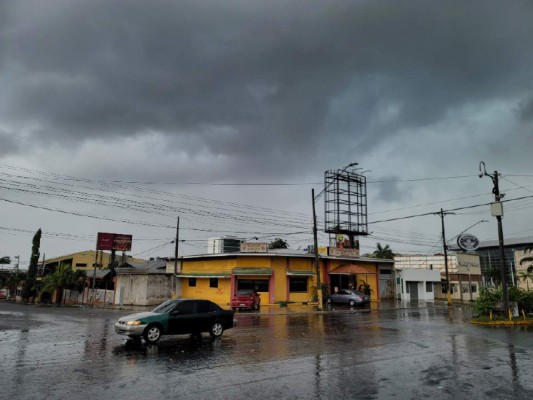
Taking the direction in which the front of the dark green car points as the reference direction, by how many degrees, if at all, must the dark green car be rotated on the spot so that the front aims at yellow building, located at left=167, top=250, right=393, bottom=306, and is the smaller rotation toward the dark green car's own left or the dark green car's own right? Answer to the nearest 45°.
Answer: approximately 135° to the dark green car's own right

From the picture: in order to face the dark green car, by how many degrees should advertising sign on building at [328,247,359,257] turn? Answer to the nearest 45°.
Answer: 0° — it already faces it

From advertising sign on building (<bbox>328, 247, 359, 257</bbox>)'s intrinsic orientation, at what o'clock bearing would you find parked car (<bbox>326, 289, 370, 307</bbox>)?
The parked car is roughly at 12 o'clock from the advertising sign on building.

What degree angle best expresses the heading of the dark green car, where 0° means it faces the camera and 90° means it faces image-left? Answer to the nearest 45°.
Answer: approximately 45°

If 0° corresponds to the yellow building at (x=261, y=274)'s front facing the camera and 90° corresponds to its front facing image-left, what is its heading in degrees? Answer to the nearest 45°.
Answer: approximately 0°

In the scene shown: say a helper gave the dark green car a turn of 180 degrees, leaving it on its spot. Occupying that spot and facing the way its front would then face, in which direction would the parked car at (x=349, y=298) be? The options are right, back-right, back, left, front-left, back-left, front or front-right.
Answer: front
